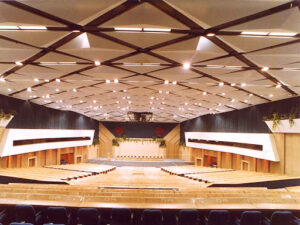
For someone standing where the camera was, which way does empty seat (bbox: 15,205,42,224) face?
facing away from the viewer and to the right of the viewer

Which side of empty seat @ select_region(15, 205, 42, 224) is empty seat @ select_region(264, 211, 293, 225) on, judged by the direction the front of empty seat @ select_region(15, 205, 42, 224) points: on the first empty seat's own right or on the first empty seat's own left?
on the first empty seat's own right
